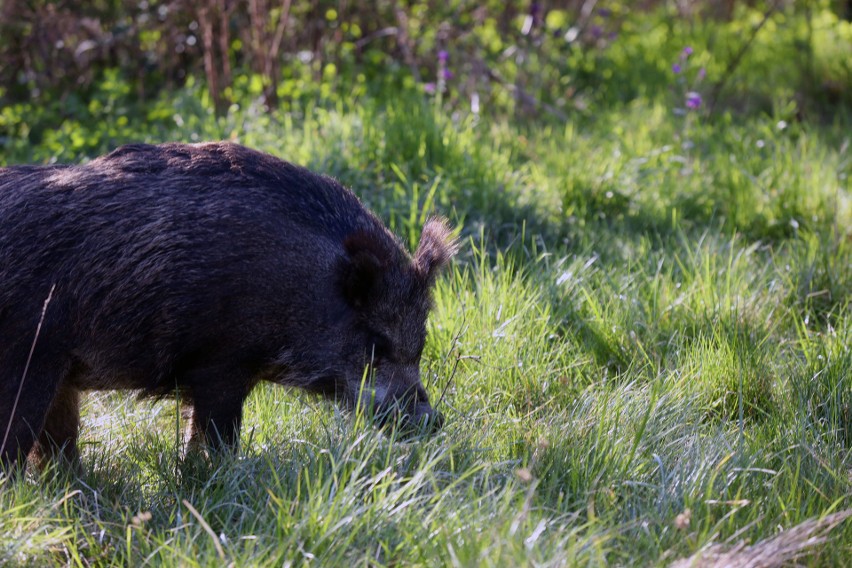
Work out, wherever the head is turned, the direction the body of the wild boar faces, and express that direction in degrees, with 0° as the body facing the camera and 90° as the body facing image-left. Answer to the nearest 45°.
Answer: approximately 270°
